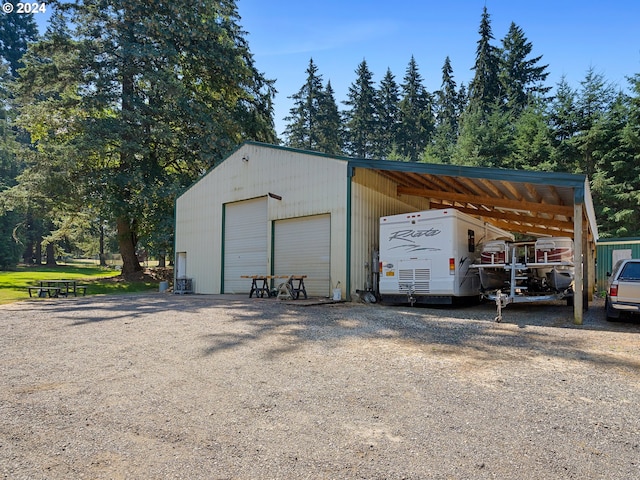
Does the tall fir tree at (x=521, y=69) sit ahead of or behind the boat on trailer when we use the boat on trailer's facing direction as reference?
behind

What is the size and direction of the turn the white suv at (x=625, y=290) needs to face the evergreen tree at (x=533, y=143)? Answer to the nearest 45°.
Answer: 0° — it already faces it

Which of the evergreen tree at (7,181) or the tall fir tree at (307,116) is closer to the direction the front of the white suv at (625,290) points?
the tall fir tree

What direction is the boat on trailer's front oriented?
toward the camera

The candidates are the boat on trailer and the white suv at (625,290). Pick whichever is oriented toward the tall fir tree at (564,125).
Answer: the white suv

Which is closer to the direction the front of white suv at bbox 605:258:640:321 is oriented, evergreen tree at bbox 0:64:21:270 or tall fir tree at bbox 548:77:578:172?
the tall fir tree

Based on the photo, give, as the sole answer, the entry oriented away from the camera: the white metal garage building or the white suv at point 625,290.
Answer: the white suv

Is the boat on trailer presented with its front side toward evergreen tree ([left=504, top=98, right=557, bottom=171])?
no

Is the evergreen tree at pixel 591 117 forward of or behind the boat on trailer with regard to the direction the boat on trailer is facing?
behind

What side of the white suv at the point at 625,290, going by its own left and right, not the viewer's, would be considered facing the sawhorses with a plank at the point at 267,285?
left

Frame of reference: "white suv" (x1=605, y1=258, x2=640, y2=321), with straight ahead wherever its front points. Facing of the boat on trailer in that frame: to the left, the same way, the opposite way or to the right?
the opposite way

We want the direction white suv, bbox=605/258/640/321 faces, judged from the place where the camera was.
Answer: facing away from the viewer

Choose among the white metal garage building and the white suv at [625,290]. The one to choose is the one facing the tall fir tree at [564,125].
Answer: the white suv

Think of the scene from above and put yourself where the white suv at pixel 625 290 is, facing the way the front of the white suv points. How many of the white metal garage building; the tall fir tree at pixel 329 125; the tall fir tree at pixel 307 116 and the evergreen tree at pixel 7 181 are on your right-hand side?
0

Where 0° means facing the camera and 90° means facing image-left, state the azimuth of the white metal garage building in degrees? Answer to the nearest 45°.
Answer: approximately 45°

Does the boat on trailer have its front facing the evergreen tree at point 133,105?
no

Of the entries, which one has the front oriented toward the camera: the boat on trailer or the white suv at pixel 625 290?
the boat on trailer

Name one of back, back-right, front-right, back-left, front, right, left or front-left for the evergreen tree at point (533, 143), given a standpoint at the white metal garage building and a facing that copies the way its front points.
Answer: back

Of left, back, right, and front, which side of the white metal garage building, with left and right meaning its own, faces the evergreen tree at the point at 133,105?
right
